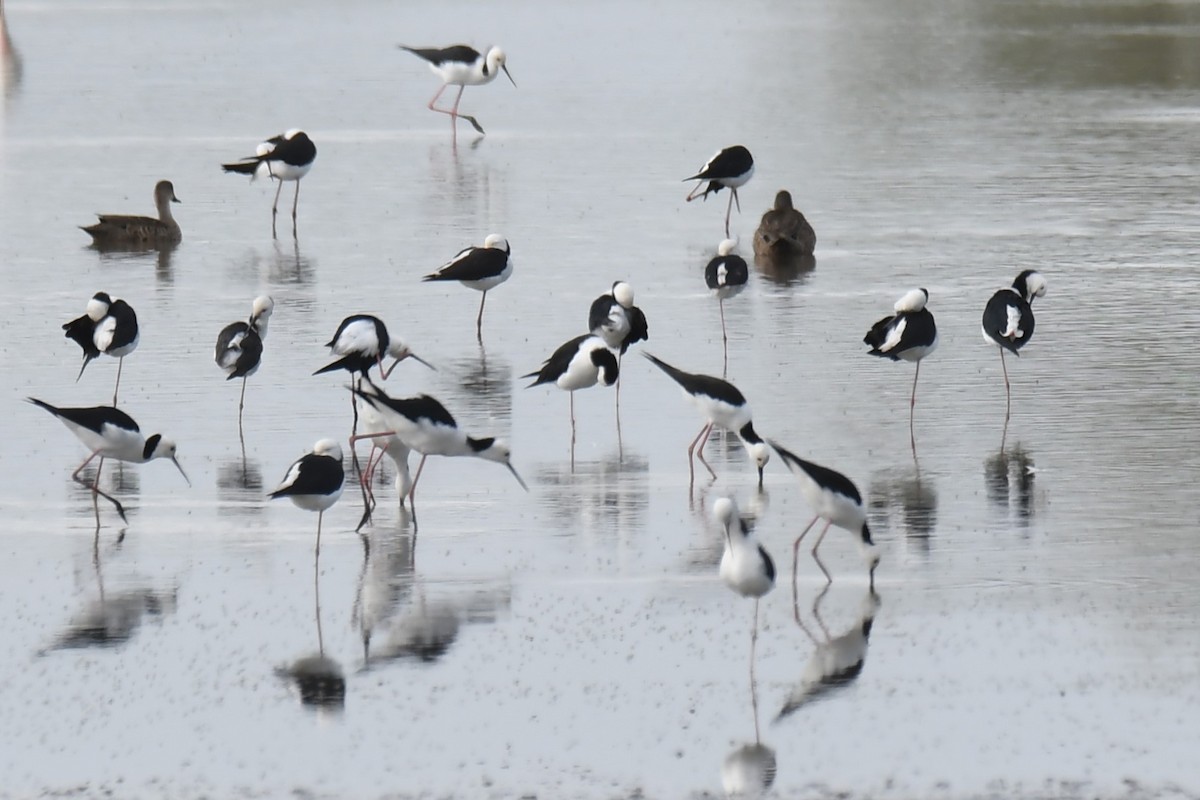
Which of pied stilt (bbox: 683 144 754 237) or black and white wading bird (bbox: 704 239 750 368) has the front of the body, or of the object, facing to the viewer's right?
the pied stilt

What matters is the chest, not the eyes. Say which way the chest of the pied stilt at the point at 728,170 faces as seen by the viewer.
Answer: to the viewer's right

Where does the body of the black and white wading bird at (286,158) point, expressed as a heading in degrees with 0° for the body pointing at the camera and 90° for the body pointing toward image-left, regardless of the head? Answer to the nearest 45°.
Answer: approximately 270°

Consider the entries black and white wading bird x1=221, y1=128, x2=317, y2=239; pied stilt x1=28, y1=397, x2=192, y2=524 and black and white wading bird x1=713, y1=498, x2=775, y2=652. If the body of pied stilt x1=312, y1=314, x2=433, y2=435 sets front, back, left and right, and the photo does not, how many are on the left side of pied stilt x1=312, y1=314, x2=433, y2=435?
1

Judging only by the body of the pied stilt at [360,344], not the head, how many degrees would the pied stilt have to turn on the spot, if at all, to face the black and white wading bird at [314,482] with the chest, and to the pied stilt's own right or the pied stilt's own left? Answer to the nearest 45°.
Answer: approximately 90° to the pied stilt's own right

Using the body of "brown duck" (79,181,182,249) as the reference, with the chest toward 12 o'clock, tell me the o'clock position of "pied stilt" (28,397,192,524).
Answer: The pied stilt is roughly at 3 o'clock from the brown duck.

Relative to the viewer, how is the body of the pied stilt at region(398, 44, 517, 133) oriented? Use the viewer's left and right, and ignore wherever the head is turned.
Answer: facing to the right of the viewer

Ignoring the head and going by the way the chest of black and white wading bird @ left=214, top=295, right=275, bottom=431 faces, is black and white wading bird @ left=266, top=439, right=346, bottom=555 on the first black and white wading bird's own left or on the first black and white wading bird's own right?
on the first black and white wading bird's own right

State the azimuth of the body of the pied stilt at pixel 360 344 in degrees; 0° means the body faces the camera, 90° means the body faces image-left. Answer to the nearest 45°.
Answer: approximately 270°

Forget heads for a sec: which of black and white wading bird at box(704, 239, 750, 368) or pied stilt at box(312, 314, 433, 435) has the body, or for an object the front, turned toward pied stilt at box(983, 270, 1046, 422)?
pied stilt at box(312, 314, 433, 435)

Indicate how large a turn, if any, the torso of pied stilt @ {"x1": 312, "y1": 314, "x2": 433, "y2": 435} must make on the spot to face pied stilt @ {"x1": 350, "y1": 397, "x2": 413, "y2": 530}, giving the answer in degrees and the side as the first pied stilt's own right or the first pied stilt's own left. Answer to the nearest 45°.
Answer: approximately 90° to the first pied stilt's own right

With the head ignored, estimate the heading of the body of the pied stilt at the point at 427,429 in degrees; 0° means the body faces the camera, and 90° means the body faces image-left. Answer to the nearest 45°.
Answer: approximately 270°

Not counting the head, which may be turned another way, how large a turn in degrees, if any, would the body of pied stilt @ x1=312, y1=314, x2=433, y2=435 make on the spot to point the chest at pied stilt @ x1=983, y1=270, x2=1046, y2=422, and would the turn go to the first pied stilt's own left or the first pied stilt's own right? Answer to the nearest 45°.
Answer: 0° — it already faces it

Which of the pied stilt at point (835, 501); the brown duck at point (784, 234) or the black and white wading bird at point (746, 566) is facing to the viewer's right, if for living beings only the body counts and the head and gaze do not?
the pied stilt
